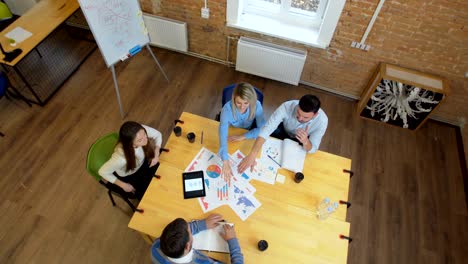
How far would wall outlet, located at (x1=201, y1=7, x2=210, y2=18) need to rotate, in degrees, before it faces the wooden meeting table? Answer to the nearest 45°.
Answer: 0° — it already faces it

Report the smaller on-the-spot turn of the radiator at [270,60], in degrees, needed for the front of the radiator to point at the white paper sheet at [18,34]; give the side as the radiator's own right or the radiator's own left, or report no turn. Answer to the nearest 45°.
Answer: approximately 90° to the radiator's own right

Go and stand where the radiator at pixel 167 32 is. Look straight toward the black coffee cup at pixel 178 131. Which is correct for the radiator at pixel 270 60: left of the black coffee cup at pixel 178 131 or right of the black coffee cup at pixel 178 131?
left

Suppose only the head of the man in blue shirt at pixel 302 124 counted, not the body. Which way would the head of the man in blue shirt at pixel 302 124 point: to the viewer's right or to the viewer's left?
to the viewer's left

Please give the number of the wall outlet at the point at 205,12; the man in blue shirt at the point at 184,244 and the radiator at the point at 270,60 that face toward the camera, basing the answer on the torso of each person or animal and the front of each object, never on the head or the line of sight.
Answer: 2

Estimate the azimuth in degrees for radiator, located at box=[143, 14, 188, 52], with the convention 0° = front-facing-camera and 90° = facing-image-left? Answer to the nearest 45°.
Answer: approximately 45°

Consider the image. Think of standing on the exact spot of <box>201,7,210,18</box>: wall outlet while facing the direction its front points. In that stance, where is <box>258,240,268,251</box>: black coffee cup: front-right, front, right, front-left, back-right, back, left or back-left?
front

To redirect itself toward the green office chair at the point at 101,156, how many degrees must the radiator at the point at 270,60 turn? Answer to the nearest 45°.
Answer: approximately 45° to its right

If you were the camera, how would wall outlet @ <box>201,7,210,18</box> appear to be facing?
facing the viewer

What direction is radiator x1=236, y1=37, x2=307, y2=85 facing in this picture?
toward the camera

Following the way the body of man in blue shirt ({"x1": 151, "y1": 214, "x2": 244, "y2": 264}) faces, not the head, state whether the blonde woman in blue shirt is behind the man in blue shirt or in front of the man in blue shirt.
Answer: in front

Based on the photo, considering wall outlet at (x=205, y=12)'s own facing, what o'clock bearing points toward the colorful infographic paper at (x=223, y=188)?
The colorful infographic paper is roughly at 12 o'clock from the wall outlet.

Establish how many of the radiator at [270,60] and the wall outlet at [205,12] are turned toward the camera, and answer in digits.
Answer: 2

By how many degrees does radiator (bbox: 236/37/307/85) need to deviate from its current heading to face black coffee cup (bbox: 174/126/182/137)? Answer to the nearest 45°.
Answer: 0° — it already faces it

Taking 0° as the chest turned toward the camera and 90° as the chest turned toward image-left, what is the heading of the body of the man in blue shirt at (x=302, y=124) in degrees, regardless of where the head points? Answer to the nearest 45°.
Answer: approximately 45°
